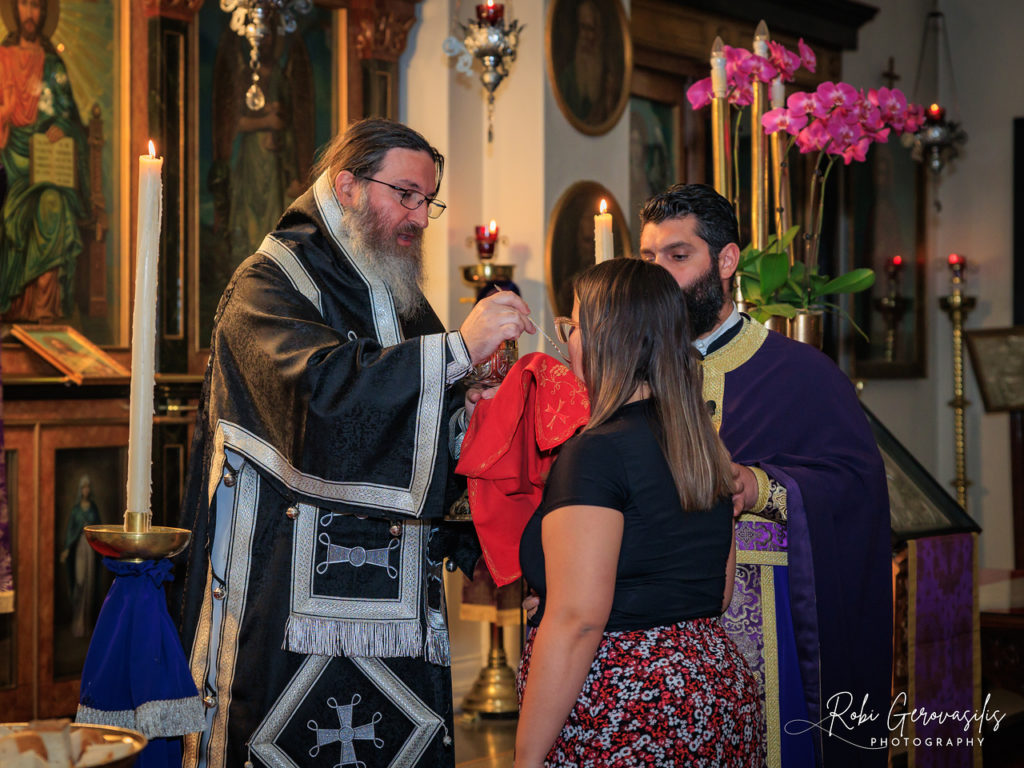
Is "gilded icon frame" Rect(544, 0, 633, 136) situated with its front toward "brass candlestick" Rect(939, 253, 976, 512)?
no

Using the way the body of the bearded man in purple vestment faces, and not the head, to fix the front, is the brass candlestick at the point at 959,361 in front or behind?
behind

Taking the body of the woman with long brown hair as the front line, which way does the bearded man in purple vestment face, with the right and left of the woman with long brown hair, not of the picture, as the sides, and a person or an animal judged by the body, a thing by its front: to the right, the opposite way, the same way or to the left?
to the left

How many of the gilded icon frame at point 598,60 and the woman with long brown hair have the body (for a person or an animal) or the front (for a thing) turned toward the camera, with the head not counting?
1

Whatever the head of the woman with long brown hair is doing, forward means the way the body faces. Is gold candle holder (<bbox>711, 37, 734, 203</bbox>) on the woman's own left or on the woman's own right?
on the woman's own right

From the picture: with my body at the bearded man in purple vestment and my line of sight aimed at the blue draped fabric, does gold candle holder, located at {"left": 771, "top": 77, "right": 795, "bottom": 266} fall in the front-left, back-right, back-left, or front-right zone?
back-right

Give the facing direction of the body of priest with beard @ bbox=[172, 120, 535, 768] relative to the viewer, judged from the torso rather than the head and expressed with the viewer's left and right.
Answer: facing the viewer and to the right of the viewer

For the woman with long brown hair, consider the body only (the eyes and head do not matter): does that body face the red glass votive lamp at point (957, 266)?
no

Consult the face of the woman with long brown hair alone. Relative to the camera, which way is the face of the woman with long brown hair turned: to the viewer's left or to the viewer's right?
to the viewer's left

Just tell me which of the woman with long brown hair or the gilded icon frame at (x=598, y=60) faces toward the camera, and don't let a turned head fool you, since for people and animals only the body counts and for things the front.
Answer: the gilded icon frame

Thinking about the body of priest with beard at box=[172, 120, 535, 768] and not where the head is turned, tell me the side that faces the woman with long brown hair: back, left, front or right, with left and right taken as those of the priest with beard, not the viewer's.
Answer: front

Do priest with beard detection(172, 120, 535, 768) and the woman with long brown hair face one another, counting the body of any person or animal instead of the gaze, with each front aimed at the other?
yes

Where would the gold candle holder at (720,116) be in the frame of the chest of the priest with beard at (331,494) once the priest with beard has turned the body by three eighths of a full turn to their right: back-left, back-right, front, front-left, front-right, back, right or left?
back-right

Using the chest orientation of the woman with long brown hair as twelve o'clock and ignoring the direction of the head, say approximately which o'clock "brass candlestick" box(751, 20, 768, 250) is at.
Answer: The brass candlestick is roughly at 2 o'clock from the woman with long brown hair.

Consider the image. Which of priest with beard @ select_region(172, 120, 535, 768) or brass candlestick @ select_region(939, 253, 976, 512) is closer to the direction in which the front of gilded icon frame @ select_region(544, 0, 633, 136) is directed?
the priest with beard

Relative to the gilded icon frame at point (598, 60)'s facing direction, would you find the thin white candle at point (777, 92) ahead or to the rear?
ahead

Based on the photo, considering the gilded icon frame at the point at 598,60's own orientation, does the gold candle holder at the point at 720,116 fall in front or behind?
in front
